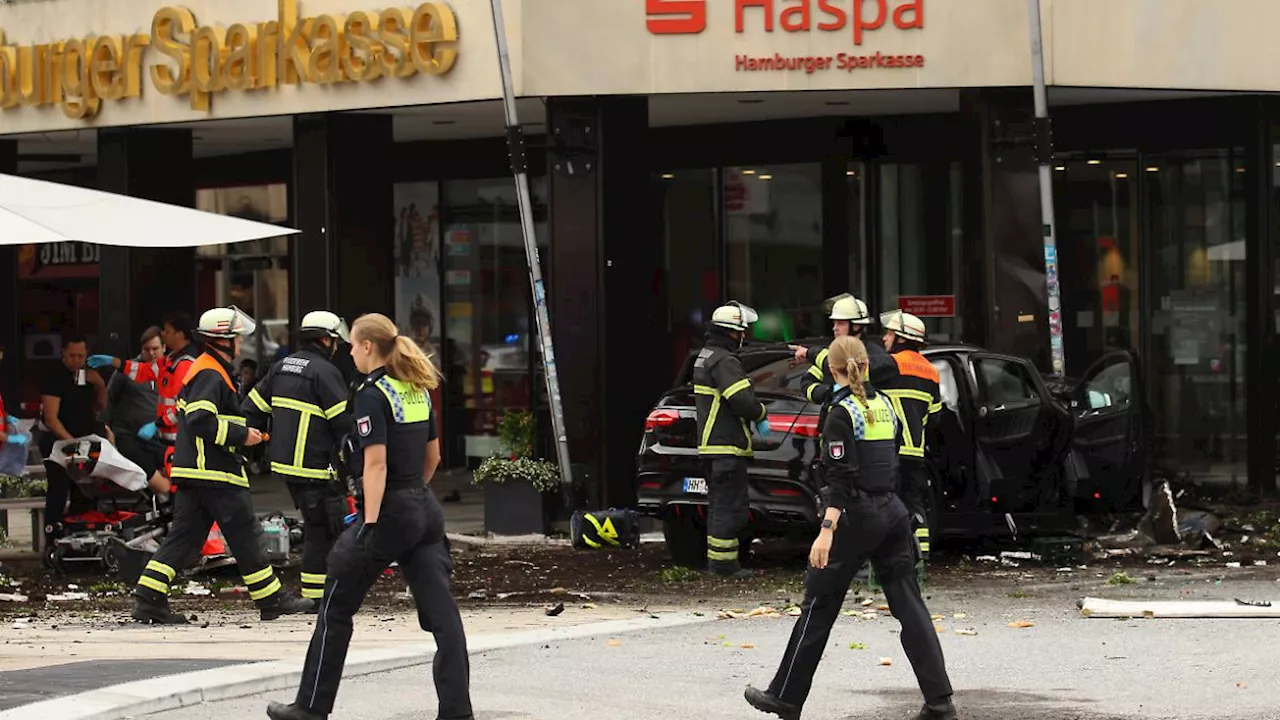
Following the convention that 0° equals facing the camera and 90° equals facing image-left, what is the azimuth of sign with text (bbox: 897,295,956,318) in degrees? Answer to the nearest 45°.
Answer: approximately 0°

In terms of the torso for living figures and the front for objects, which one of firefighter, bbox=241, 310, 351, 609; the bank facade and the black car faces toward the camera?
the bank facade

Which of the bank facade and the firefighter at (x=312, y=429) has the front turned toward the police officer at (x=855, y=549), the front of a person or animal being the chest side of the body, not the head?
the bank facade

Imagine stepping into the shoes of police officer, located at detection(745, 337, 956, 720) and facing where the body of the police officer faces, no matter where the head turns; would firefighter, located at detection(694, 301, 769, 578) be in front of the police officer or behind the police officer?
in front

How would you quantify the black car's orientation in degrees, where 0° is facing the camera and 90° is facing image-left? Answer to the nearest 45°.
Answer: approximately 225°
